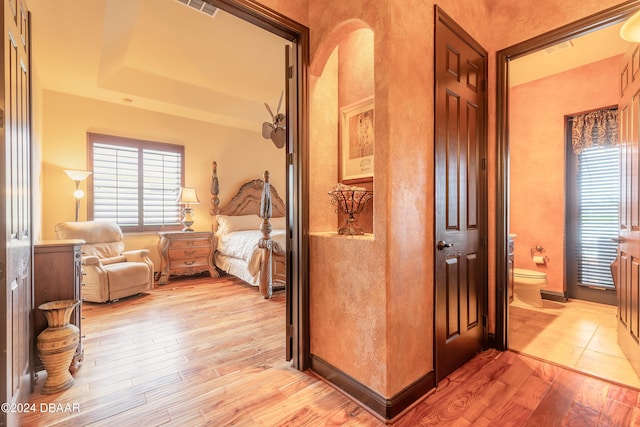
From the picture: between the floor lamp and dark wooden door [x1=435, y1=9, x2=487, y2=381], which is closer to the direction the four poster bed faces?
the dark wooden door

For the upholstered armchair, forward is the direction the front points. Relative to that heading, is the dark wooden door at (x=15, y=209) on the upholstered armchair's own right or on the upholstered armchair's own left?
on the upholstered armchair's own right

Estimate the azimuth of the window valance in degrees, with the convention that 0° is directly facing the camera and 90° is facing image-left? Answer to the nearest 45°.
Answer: approximately 0°

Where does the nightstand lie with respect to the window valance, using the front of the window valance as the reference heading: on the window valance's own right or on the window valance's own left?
on the window valance's own right

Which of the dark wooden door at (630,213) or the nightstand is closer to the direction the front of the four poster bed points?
the dark wooden door

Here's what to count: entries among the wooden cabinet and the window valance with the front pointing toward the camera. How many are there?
1

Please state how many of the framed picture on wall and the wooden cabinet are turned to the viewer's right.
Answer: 1

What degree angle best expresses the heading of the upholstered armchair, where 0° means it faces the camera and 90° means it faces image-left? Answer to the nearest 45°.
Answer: approximately 315°

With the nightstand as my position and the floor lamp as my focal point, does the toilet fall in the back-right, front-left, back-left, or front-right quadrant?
back-left

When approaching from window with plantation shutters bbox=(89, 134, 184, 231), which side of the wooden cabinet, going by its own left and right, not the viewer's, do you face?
left

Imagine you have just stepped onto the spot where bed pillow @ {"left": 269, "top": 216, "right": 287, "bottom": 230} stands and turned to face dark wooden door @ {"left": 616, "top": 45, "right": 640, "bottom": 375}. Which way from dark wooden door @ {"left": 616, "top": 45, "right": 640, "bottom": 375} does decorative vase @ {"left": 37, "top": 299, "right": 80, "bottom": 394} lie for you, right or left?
right

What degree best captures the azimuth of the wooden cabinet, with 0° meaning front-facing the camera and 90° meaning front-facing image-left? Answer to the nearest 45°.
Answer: approximately 270°

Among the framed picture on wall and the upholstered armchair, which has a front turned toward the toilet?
the upholstered armchair

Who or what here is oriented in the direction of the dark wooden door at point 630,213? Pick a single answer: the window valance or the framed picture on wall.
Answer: the window valance
